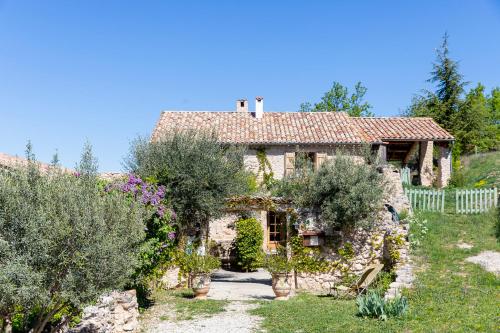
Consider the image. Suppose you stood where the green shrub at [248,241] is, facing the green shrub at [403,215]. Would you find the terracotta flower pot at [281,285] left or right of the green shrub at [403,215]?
right

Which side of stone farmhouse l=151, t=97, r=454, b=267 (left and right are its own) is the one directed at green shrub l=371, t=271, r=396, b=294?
front

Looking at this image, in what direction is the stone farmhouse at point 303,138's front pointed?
toward the camera

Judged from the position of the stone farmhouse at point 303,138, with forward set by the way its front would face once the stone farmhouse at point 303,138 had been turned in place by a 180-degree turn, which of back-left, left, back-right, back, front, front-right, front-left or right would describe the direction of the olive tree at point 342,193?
back

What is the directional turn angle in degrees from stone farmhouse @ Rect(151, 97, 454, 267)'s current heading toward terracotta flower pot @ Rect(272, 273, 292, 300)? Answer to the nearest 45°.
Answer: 0° — it already faces it

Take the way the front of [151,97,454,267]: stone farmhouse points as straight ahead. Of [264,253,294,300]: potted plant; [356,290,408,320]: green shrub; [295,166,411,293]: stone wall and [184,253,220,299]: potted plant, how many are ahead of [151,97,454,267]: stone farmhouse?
4

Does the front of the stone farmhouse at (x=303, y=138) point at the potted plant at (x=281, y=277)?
yes

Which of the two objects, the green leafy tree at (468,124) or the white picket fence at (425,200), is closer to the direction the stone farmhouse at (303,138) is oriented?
the white picket fence

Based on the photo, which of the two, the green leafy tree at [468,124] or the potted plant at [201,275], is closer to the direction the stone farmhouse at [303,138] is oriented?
the potted plant

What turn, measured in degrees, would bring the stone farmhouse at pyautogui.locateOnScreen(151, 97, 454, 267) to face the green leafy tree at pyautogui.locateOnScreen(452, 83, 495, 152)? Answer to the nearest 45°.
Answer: approximately 135° to its left

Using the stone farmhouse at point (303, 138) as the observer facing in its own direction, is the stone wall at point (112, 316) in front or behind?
in front

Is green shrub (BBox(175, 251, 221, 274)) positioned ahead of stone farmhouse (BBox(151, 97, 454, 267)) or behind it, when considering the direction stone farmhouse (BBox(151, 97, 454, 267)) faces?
ahead

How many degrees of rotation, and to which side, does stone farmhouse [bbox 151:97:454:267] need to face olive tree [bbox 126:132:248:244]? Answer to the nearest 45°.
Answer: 0° — it already faces it

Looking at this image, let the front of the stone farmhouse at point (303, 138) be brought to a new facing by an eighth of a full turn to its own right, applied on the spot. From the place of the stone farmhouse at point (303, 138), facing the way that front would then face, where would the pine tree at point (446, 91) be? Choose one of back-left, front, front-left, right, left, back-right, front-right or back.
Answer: back

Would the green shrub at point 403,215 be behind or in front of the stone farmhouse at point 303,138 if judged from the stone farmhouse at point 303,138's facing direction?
in front

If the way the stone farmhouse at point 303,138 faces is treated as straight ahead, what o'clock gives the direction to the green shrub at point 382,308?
The green shrub is roughly at 12 o'clock from the stone farmhouse.

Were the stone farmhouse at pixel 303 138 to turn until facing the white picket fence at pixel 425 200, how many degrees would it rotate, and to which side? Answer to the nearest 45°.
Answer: approximately 45° to its left

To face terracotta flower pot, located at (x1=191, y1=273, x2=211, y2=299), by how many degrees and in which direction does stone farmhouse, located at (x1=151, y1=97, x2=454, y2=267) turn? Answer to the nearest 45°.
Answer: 0° — it already faces it
